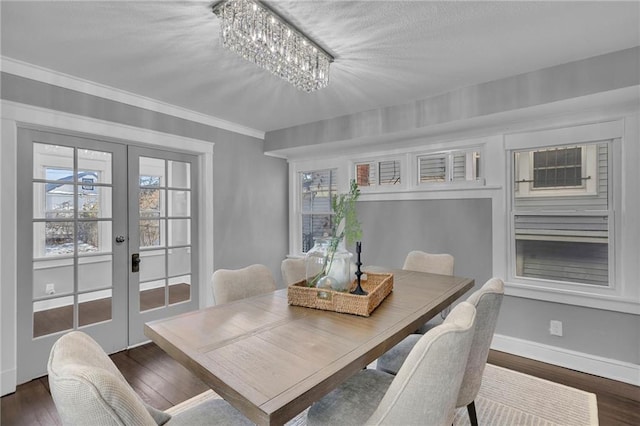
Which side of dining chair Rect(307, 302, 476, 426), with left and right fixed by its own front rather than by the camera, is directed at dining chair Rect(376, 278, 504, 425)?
right

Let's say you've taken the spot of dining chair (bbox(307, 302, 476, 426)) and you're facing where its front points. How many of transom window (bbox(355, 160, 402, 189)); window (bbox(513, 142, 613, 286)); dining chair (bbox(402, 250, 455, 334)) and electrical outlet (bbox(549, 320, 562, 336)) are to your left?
0

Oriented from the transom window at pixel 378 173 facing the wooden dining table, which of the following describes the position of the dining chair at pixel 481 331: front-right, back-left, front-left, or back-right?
front-left

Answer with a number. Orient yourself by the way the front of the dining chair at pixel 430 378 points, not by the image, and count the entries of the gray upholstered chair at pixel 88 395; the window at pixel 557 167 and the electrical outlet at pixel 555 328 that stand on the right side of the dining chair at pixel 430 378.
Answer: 2

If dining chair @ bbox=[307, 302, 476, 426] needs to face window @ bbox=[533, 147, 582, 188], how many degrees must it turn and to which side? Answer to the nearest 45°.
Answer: approximately 90° to its right

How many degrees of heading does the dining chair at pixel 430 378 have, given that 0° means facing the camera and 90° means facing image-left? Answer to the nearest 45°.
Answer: approximately 135°

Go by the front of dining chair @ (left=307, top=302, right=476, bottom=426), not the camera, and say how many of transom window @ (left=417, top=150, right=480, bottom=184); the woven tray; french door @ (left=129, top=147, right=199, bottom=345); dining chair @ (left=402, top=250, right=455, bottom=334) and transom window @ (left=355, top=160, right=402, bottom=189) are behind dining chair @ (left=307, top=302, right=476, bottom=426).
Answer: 0

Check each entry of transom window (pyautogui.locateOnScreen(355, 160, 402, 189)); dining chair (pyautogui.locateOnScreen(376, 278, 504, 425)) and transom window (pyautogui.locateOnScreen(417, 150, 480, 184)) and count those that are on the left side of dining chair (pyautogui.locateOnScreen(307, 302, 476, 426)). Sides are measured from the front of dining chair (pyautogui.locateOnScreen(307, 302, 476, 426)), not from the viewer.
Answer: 0

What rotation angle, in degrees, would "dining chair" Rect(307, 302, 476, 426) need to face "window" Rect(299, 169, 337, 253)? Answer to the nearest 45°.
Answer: approximately 45° to its right

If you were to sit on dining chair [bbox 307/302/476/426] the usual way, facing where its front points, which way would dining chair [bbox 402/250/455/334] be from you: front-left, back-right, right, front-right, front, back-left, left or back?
front-right

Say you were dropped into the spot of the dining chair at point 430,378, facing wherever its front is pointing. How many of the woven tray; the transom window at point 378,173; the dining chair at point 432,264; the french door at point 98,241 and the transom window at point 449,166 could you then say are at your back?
0

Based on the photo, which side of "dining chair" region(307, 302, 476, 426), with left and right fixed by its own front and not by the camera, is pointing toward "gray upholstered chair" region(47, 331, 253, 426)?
left

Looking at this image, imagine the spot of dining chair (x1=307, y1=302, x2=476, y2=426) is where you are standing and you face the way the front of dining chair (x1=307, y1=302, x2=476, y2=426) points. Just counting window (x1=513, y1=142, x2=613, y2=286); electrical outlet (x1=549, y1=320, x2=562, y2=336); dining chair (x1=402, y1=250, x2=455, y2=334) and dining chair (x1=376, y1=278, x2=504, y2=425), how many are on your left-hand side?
0

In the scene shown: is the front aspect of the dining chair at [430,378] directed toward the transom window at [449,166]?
no

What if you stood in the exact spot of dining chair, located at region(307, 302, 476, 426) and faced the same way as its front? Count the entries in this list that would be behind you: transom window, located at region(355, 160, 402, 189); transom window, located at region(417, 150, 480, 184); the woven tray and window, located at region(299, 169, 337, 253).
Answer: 0

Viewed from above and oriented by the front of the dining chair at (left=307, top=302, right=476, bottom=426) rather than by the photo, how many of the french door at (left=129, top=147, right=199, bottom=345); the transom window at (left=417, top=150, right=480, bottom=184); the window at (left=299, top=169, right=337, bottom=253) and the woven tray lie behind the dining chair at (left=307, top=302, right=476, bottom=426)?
0

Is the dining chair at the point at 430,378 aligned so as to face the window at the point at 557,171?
no

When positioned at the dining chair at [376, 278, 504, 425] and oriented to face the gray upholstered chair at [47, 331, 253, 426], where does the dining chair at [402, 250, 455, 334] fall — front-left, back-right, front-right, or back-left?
back-right

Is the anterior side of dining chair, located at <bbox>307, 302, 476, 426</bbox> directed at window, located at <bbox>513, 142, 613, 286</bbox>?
no

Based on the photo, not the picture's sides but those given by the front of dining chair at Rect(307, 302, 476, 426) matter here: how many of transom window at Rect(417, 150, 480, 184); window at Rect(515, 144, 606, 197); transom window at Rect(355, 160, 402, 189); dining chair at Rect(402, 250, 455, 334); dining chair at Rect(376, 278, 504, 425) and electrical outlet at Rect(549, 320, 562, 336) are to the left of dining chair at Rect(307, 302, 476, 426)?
0

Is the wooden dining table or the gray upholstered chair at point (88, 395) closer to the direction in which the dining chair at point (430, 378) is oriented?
the wooden dining table
